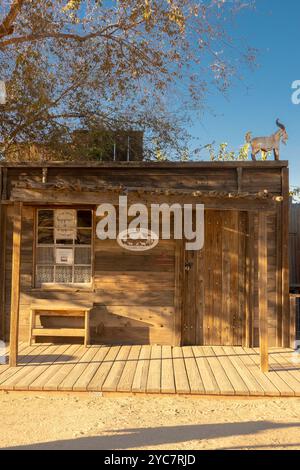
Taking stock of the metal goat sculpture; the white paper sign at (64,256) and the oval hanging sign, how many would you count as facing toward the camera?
2

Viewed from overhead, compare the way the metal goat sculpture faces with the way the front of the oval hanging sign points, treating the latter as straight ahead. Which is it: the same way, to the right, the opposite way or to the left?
to the left

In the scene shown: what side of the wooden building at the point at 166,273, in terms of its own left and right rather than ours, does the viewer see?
front

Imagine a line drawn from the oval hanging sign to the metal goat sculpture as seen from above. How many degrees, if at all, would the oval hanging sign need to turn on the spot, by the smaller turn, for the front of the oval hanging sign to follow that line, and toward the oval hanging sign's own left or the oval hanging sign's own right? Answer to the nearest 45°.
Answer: approximately 90° to the oval hanging sign's own left

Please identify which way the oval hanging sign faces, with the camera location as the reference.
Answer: facing the viewer

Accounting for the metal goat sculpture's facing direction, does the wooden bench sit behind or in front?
behind

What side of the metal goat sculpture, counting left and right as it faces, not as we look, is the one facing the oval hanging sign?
back

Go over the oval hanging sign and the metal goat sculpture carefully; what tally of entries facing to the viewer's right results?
1

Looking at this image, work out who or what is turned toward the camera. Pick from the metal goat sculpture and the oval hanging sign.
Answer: the oval hanging sign

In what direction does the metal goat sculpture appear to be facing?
to the viewer's right

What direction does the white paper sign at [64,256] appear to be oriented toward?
toward the camera
